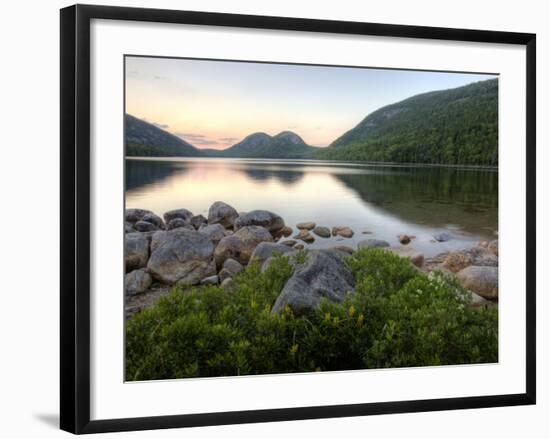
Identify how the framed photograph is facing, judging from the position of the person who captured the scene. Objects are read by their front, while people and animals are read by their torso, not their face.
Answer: facing the viewer and to the right of the viewer
